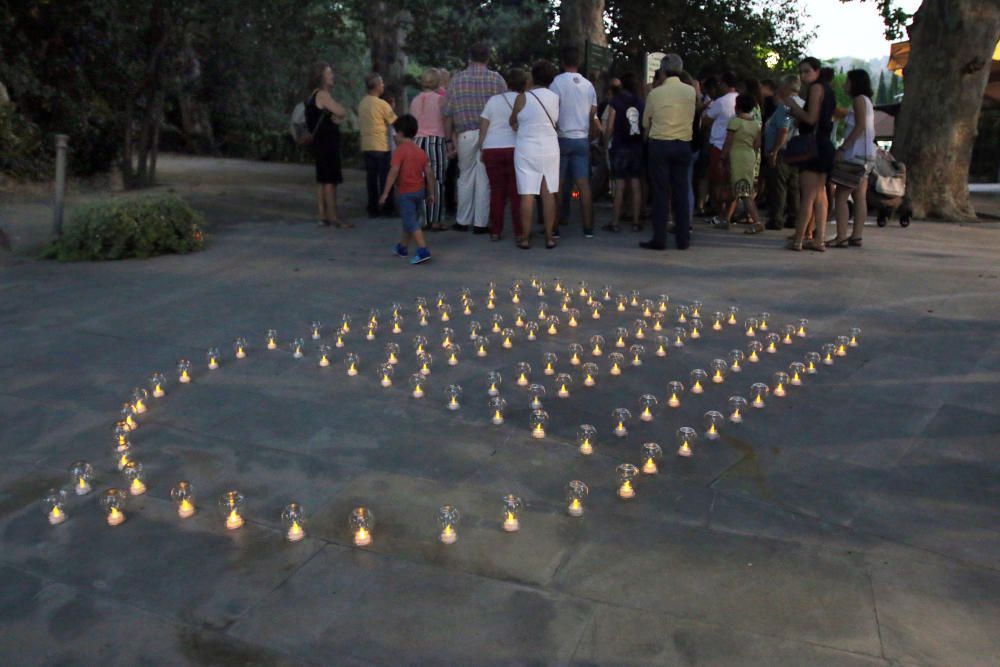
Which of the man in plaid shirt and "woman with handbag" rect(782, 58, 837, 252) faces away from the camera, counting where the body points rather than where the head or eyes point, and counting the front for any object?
the man in plaid shirt

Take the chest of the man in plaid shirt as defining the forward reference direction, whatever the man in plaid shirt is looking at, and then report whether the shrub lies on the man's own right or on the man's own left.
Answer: on the man's own left

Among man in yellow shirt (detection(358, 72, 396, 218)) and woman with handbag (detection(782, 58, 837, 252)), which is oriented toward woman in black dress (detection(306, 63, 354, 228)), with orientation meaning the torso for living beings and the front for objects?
the woman with handbag

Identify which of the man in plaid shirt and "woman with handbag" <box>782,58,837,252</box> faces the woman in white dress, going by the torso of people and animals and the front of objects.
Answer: the woman with handbag

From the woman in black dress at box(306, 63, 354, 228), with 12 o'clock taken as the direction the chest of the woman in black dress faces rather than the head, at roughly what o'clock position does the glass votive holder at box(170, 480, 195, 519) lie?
The glass votive holder is roughly at 3 o'clock from the woman in black dress.

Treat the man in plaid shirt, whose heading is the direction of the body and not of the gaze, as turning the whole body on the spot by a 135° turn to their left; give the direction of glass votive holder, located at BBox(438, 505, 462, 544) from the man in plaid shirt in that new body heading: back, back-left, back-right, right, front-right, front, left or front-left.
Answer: front-left

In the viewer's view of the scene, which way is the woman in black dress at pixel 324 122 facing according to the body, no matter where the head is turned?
to the viewer's right

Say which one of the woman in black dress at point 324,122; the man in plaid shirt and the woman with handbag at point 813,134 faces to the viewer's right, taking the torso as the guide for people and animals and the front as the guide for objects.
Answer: the woman in black dress

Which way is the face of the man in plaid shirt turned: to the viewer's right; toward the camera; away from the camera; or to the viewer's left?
away from the camera

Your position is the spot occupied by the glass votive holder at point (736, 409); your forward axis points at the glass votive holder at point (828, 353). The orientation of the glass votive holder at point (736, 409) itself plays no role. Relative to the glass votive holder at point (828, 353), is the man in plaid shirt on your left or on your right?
left

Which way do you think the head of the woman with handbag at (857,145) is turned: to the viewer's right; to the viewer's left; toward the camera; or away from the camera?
to the viewer's left

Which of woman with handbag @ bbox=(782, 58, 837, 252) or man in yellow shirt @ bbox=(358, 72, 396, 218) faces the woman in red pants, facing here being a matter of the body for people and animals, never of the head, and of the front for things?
the woman with handbag

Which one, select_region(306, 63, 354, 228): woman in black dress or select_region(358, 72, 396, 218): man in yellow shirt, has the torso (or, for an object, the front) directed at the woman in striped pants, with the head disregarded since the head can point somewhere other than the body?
the woman in black dress

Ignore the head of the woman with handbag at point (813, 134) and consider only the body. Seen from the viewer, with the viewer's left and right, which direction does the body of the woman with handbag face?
facing to the left of the viewer

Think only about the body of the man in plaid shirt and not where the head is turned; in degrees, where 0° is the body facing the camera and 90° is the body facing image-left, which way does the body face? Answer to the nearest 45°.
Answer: approximately 180°

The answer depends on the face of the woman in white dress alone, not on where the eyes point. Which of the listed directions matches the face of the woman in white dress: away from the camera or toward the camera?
away from the camera
